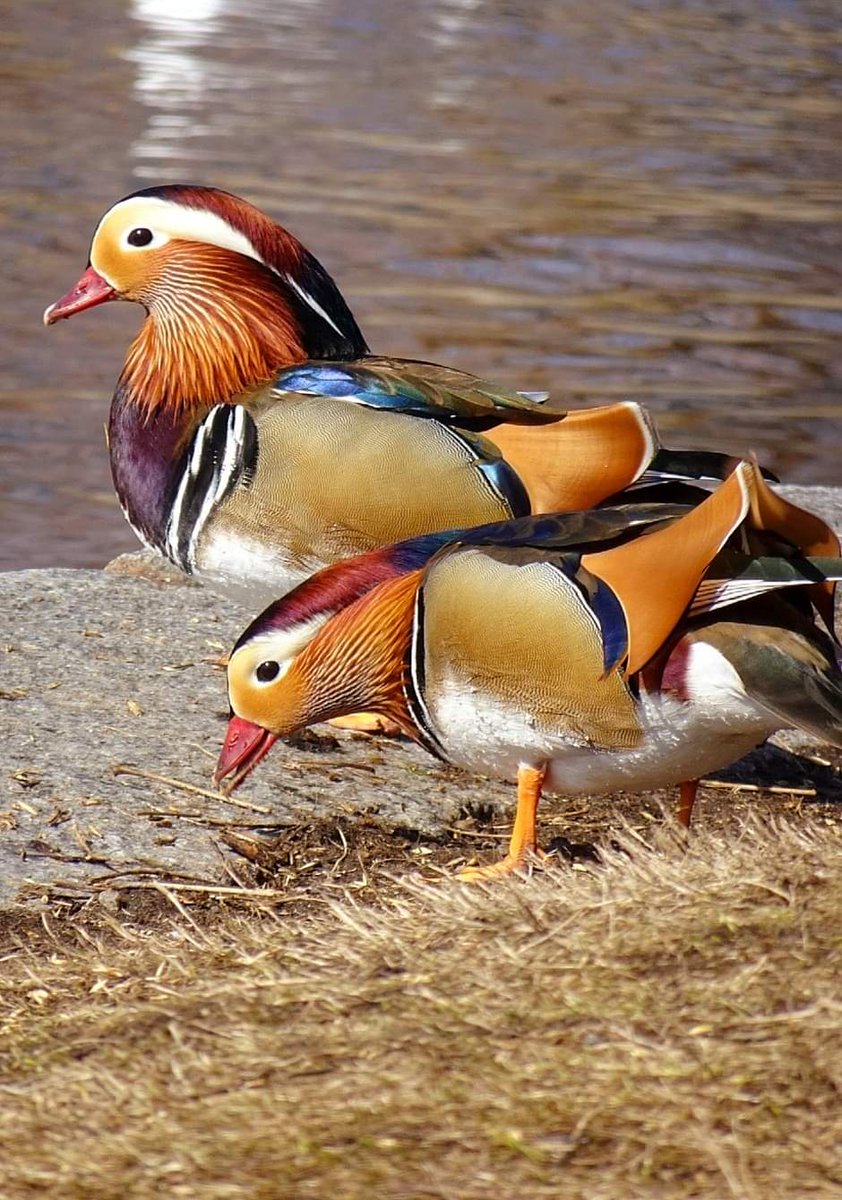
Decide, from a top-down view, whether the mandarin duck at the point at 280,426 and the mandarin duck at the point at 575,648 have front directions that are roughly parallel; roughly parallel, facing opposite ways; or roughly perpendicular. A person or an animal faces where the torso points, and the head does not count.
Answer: roughly parallel

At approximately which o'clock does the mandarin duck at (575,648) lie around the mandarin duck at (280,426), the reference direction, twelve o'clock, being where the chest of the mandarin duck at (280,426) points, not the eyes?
the mandarin duck at (575,648) is roughly at 8 o'clock from the mandarin duck at (280,426).

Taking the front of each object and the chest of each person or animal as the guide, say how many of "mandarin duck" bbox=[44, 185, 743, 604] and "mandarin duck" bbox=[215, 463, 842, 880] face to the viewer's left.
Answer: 2

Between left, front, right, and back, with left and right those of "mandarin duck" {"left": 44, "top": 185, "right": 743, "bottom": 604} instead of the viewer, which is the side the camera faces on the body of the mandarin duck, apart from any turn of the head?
left

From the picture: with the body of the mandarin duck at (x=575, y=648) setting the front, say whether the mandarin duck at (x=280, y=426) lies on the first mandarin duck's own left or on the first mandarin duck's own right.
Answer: on the first mandarin duck's own right

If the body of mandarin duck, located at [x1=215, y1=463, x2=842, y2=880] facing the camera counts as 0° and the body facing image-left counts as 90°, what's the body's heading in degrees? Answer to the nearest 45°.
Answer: approximately 90°
